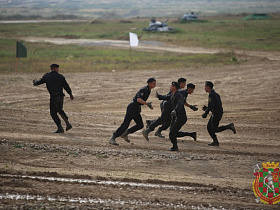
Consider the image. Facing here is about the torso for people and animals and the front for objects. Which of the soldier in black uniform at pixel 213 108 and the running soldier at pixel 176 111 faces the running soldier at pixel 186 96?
the soldier in black uniform

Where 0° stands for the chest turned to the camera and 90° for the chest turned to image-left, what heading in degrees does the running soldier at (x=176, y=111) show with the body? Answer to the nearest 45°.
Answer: approximately 90°

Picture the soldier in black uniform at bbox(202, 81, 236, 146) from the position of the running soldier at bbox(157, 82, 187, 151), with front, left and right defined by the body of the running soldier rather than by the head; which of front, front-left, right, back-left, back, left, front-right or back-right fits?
back-right

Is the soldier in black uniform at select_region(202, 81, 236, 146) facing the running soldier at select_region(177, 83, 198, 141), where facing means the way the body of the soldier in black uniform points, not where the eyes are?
yes

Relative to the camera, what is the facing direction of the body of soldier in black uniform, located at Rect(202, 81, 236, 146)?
to the viewer's left
